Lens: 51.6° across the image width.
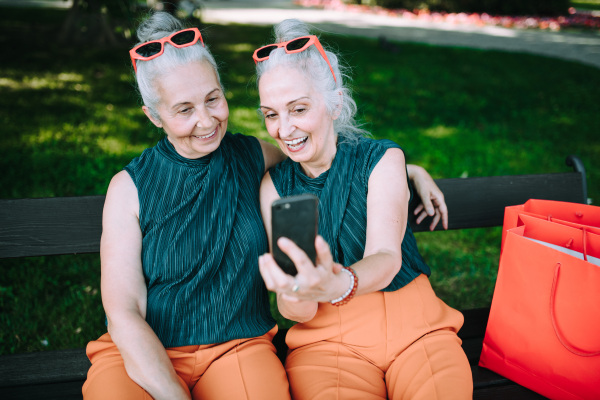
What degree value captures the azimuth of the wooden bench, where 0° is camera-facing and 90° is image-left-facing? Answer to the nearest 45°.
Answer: approximately 0°
